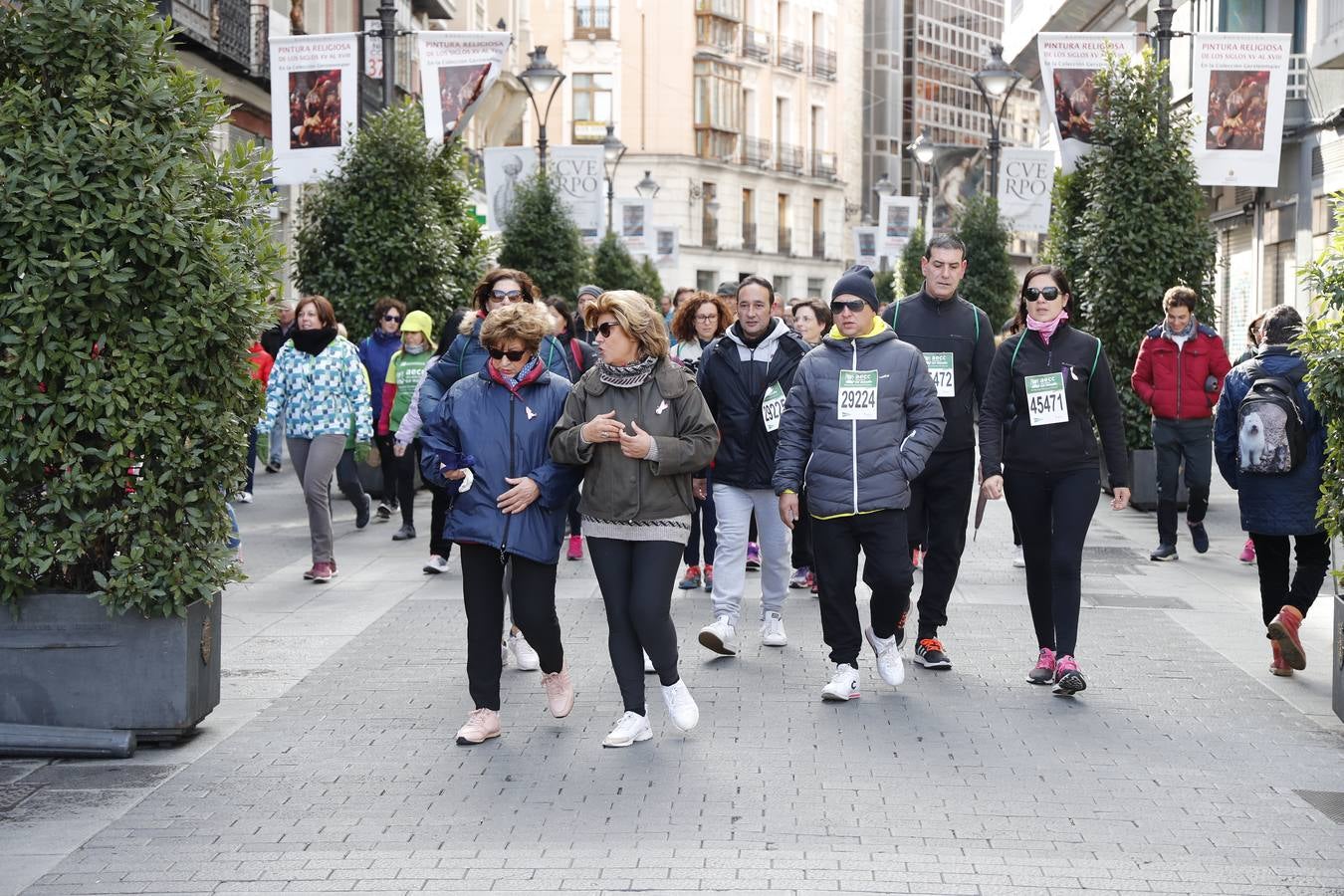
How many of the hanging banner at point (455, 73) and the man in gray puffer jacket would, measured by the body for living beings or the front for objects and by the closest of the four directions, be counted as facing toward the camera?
2

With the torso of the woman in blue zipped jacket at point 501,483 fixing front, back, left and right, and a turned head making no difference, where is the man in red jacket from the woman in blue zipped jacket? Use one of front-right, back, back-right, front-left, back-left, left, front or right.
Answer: back-left

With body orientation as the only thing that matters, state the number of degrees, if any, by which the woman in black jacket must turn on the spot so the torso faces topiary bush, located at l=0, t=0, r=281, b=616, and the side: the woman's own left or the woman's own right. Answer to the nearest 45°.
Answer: approximately 45° to the woman's own right

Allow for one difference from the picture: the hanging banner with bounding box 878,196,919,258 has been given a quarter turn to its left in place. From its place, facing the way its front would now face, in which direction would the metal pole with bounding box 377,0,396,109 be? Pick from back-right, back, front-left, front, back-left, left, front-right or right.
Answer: right

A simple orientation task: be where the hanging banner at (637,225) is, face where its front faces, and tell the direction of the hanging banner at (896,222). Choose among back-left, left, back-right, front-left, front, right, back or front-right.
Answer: left

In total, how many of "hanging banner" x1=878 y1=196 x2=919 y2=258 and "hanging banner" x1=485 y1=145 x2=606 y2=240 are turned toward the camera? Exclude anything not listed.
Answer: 2

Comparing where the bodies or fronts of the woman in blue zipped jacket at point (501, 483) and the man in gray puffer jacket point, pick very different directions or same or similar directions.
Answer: same or similar directions

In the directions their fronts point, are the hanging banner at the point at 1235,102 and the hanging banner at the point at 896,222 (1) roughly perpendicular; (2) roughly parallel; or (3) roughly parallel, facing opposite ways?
roughly parallel

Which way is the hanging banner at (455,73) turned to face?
toward the camera

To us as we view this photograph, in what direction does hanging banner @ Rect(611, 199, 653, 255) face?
facing the viewer

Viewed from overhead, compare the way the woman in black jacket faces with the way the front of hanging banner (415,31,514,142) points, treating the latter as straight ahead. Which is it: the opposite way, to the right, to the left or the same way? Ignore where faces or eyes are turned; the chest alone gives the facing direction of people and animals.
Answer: the same way

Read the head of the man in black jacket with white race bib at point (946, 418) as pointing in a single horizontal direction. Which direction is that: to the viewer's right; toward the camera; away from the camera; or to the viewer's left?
toward the camera

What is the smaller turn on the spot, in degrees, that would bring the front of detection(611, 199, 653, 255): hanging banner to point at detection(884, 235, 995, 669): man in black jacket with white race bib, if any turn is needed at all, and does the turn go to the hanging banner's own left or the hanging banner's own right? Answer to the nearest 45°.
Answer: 0° — it already faces them

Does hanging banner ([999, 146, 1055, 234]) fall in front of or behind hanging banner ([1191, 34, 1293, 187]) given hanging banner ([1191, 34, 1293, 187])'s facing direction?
behind

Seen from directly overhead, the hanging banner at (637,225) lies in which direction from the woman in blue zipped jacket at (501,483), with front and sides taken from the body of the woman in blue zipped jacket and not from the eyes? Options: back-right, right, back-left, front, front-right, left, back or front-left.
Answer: back

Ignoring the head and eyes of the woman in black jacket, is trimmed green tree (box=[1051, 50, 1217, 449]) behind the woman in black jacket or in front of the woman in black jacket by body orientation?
behind

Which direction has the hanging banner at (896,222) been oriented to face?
toward the camera

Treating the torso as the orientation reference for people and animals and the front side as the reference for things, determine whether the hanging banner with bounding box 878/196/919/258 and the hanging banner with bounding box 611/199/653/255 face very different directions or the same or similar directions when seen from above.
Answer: same or similar directions
